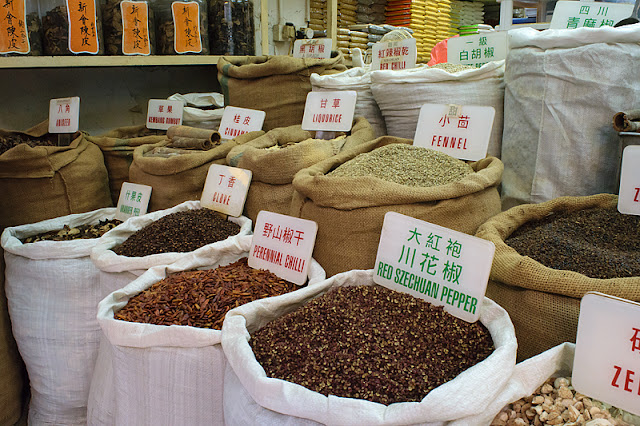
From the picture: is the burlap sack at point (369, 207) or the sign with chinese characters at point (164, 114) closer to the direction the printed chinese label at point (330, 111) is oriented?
the burlap sack

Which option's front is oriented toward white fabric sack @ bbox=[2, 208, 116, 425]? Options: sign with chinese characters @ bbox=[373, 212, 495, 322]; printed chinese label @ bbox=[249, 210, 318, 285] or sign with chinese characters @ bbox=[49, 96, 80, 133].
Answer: sign with chinese characters @ bbox=[49, 96, 80, 133]

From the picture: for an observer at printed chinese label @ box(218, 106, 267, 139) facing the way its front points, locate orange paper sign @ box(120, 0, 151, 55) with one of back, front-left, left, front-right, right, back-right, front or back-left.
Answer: back-right

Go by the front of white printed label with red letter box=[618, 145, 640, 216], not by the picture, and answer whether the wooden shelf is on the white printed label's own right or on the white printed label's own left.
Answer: on the white printed label's own right

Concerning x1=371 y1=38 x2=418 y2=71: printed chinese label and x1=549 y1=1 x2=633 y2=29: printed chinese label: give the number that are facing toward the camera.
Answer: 2

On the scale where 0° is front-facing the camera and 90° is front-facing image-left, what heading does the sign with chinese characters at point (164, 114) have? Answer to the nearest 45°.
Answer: approximately 0°

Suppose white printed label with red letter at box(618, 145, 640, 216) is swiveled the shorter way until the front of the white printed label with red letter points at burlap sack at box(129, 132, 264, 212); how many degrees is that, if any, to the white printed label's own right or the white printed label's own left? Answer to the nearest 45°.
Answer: approximately 90° to the white printed label's own right
